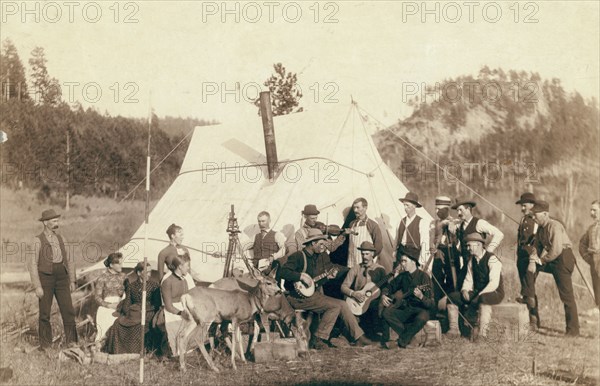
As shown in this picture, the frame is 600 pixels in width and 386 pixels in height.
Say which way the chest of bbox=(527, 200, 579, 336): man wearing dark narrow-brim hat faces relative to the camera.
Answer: to the viewer's left

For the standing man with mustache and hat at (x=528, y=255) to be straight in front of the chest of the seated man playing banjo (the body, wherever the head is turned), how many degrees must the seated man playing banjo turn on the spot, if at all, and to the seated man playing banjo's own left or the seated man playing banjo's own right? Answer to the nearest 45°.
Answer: approximately 45° to the seated man playing banjo's own left

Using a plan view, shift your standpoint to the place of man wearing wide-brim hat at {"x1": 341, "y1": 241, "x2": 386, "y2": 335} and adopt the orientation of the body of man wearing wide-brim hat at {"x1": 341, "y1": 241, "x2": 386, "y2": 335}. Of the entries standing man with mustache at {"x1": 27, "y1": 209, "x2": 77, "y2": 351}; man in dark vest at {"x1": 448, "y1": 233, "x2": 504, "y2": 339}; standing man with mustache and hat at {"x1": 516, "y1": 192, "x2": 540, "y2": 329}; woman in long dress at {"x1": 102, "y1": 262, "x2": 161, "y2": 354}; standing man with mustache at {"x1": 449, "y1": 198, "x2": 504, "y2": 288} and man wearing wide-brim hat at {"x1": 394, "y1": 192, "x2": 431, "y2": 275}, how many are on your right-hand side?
2

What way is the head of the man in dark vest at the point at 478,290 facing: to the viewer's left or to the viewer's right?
to the viewer's left

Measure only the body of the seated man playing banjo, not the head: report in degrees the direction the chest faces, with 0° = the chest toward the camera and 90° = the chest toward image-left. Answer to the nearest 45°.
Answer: approximately 315°

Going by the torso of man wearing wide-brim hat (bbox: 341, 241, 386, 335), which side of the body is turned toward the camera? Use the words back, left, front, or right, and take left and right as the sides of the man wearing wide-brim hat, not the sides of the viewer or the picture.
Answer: front

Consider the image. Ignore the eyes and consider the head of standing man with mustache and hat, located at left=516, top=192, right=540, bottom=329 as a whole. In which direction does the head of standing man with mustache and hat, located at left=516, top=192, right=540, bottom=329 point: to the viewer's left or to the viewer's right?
to the viewer's left

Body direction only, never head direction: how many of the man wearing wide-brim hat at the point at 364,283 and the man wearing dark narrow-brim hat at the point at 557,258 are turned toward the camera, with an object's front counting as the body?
1

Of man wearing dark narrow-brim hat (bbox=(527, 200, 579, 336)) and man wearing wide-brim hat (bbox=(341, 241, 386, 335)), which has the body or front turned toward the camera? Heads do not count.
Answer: man wearing wide-brim hat (bbox=(341, 241, 386, 335))

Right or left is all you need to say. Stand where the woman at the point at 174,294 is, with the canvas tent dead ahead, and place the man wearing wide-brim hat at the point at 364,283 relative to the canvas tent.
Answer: right

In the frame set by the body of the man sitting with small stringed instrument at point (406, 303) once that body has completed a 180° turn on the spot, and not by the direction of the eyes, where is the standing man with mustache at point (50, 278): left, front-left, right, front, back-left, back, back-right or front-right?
back-left

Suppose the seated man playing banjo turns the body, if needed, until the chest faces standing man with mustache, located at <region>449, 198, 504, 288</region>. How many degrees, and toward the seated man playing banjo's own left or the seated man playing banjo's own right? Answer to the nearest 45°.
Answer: approximately 45° to the seated man playing banjo's own left

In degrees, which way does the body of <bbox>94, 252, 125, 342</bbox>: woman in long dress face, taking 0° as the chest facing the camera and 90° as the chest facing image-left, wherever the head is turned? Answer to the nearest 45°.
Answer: approximately 315°

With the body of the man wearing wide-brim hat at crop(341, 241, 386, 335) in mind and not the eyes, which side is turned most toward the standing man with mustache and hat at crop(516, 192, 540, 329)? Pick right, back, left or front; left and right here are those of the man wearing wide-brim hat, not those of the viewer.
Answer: left
